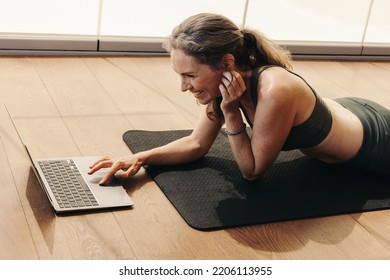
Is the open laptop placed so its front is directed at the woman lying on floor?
yes

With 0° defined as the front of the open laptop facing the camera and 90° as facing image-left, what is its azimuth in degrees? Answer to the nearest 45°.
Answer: approximately 270°
